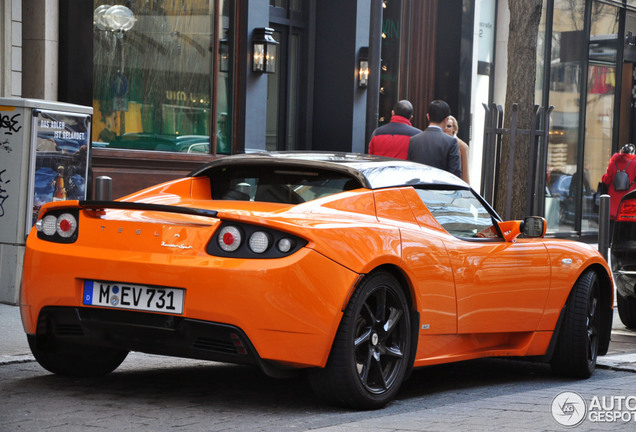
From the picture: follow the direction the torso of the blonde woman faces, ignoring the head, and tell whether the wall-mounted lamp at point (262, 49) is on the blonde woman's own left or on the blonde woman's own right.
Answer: on the blonde woman's own right

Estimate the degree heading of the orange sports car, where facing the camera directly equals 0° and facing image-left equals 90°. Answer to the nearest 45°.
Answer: approximately 225°

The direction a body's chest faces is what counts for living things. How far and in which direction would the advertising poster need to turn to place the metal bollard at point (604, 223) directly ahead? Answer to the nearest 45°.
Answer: approximately 45° to its left

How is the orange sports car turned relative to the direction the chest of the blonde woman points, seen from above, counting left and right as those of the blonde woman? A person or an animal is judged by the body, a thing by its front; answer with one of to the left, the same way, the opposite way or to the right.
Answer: the opposite way

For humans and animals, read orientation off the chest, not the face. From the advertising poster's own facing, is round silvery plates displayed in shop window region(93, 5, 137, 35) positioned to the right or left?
on its left

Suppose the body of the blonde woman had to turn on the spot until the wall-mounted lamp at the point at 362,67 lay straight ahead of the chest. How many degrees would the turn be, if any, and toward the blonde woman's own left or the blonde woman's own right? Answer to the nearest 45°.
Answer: approximately 135° to the blonde woman's own right

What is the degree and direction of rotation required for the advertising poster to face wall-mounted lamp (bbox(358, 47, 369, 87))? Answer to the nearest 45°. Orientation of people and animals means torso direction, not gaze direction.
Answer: approximately 90° to its left
